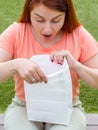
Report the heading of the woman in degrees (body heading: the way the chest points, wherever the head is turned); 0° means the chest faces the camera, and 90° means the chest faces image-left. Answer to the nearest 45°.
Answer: approximately 0°
